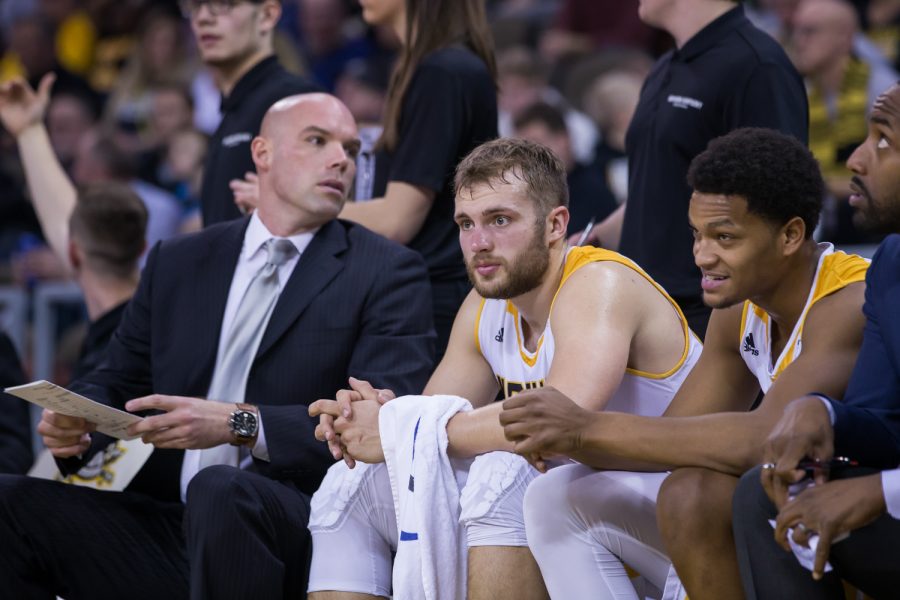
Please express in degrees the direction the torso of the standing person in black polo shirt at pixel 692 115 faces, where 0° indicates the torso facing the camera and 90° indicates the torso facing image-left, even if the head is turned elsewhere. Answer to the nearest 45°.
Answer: approximately 45°

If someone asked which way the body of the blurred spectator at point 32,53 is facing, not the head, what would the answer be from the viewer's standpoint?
toward the camera

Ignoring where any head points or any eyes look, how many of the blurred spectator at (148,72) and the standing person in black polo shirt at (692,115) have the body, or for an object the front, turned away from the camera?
0

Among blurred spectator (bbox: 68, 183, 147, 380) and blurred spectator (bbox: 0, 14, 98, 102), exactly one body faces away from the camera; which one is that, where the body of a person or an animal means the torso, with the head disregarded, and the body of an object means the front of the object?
blurred spectator (bbox: 68, 183, 147, 380)

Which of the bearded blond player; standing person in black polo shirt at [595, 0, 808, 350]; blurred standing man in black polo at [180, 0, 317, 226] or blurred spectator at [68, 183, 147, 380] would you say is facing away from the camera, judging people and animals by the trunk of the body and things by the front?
blurred spectator at [68, 183, 147, 380]

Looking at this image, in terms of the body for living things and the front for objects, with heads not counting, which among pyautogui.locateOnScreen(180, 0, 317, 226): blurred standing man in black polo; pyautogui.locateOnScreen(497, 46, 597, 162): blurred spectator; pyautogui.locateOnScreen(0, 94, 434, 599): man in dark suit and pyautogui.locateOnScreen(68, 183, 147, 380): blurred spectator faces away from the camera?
pyautogui.locateOnScreen(68, 183, 147, 380): blurred spectator

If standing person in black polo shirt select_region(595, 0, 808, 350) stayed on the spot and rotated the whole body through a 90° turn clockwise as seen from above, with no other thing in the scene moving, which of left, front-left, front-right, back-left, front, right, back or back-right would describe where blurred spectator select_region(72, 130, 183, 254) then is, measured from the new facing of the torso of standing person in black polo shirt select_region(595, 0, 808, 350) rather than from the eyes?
front

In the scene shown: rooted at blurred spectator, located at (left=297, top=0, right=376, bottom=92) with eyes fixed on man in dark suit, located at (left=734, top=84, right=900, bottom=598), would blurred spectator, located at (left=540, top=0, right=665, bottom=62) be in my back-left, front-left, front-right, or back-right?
front-left

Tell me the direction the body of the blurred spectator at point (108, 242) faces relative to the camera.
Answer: away from the camera

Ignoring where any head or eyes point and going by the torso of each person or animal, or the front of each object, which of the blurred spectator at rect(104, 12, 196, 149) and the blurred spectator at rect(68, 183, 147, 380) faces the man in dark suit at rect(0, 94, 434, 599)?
the blurred spectator at rect(104, 12, 196, 149)

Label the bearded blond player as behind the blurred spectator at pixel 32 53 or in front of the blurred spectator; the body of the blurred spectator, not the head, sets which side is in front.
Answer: in front

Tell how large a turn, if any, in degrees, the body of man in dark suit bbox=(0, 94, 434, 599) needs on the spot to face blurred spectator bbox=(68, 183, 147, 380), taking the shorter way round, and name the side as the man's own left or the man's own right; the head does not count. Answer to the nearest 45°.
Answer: approximately 135° to the man's own right

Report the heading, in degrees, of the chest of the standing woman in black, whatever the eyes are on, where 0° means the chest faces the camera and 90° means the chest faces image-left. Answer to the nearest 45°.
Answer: approximately 90°

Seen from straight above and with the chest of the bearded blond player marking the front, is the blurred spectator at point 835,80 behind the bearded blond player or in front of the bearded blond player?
behind

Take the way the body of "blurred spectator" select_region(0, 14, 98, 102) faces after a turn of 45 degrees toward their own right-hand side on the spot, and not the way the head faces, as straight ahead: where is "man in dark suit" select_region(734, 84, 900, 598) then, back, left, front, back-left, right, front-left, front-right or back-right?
front-left
